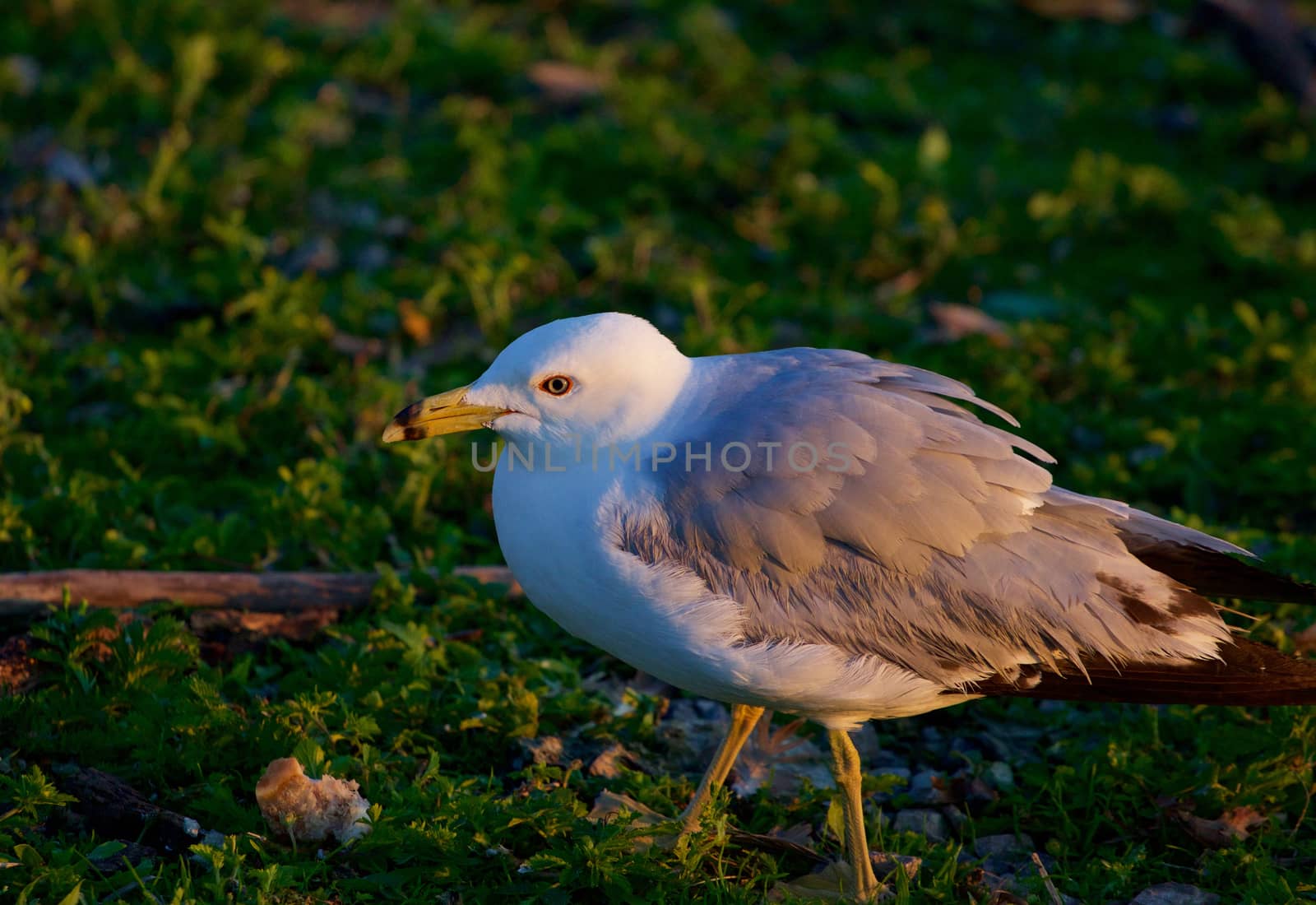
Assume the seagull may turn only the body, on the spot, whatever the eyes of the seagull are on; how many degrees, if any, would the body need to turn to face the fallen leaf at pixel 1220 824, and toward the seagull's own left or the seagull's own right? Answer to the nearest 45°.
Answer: approximately 180°

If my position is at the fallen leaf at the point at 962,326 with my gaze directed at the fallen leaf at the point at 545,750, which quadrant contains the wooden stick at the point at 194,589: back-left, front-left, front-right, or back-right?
front-right

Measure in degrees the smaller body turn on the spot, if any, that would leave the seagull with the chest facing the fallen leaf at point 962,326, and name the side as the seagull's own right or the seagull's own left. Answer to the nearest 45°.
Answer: approximately 90° to the seagull's own right

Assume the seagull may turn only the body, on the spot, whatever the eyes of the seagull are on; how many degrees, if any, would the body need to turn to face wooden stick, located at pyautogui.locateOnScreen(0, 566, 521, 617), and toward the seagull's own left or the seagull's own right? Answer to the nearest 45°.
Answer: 0° — it already faces it

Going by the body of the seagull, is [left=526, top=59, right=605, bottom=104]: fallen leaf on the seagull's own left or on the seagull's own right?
on the seagull's own right

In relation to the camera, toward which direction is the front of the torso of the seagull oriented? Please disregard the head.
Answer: to the viewer's left

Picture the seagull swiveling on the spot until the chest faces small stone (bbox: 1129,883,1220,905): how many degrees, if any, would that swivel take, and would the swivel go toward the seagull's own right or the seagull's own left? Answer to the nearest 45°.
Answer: approximately 180°
